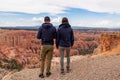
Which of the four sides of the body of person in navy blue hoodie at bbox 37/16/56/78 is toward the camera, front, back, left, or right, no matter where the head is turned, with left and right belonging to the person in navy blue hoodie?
back

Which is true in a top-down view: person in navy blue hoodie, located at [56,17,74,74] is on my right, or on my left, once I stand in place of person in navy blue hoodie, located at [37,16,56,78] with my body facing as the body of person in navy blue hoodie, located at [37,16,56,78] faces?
on my right

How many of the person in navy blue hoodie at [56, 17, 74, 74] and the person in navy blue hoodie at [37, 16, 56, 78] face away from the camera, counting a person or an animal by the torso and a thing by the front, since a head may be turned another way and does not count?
2

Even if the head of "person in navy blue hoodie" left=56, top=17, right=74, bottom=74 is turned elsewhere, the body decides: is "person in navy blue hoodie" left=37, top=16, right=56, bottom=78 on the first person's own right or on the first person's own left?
on the first person's own left

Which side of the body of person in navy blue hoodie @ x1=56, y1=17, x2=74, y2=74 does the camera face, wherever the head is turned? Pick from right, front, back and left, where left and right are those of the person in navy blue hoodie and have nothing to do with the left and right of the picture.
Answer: back
